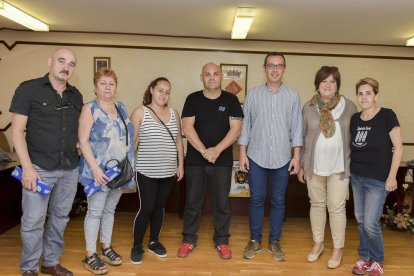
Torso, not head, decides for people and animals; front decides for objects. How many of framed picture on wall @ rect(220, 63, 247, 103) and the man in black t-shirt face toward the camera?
2

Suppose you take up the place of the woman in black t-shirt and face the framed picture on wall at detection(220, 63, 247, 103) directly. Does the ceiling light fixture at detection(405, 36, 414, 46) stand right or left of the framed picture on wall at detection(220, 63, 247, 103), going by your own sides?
right

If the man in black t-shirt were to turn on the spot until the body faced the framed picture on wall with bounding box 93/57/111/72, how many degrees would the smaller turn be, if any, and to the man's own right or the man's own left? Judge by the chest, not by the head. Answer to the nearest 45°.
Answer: approximately 135° to the man's own right

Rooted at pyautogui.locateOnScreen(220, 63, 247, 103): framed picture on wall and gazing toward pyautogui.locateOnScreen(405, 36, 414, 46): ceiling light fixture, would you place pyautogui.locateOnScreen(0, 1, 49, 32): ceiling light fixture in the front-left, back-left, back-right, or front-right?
back-right

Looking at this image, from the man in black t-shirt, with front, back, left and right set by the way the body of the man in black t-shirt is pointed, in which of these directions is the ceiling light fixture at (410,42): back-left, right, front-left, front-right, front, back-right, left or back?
back-left

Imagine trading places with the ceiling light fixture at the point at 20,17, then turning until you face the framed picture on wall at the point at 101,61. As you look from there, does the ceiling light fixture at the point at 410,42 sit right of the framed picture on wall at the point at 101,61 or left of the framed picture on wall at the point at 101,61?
right

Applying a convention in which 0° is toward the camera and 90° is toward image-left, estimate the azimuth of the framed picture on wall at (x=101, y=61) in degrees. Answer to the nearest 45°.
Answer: approximately 0°

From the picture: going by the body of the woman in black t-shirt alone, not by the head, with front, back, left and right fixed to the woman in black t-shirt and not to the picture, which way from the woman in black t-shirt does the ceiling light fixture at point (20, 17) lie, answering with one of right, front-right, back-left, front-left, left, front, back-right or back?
front-right

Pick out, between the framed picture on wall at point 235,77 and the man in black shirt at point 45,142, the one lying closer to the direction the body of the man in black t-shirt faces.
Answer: the man in black shirt

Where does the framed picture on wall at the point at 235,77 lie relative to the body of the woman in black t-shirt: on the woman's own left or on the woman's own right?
on the woman's own right
